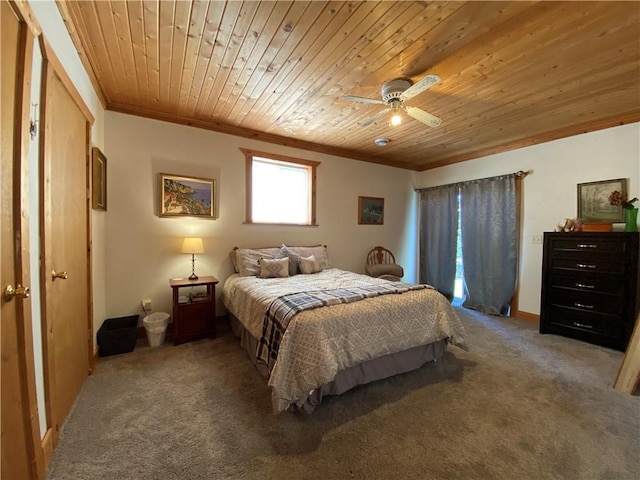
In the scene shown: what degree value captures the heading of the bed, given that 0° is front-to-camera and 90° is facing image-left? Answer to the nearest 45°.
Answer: approximately 315°

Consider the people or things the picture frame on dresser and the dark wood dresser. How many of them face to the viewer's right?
0

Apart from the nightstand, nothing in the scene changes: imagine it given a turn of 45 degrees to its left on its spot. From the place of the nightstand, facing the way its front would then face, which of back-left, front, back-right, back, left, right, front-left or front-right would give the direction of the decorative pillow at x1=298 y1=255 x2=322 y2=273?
front-left

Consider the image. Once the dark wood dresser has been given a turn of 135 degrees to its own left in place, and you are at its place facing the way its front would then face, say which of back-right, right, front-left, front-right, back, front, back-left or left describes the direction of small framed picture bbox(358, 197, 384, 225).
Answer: back

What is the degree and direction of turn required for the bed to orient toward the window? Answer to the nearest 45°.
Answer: approximately 180°

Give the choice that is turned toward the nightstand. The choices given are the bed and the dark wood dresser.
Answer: the dark wood dresser

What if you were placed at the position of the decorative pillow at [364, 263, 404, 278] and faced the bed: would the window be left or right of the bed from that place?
right

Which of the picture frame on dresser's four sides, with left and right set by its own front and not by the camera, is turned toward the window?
front

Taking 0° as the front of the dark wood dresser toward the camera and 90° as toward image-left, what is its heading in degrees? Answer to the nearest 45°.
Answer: approximately 45°

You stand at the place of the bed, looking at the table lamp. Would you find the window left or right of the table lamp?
right

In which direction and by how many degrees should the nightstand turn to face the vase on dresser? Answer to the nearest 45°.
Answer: approximately 45° to its left

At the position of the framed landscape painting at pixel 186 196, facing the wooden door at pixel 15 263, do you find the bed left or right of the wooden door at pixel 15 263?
left

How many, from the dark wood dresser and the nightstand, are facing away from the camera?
0

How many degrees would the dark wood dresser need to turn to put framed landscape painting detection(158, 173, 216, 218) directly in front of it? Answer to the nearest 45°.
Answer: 0° — it already faces it

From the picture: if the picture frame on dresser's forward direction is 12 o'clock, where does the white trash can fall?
The white trash can is roughly at 12 o'clock from the picture frame on dresser.

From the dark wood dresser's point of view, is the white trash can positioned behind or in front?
in front
